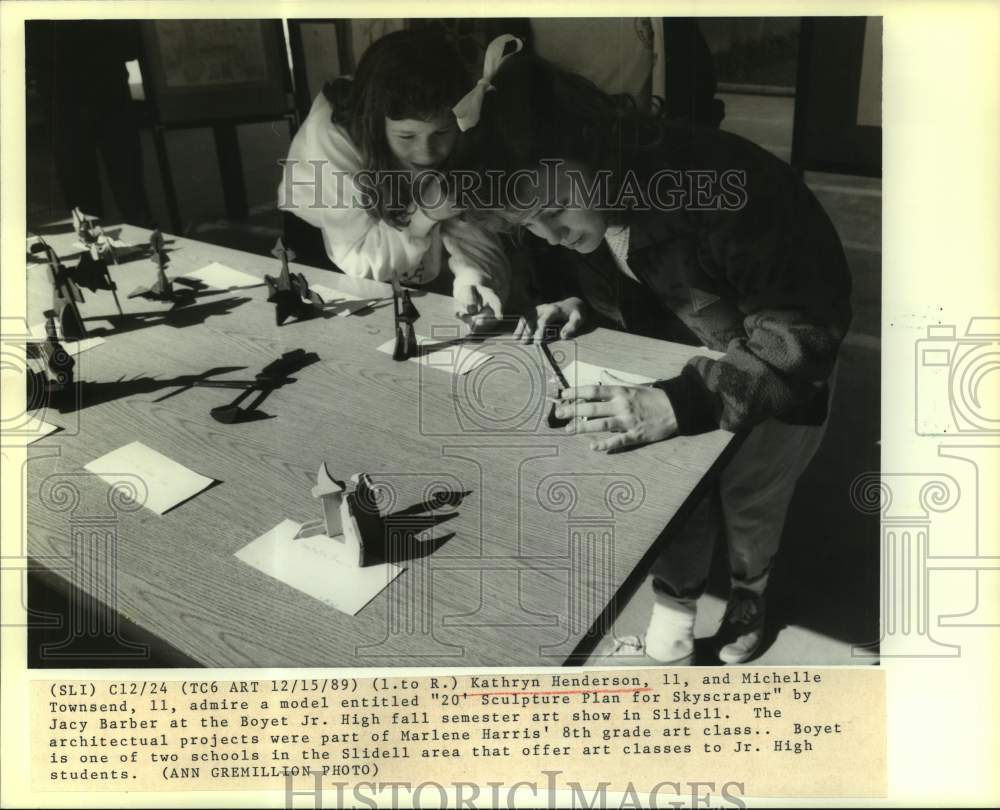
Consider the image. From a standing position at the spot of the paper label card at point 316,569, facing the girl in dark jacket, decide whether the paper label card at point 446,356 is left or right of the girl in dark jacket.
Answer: left

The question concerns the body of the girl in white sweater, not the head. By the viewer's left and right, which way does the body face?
facing the viewer and to the right of the viewer
